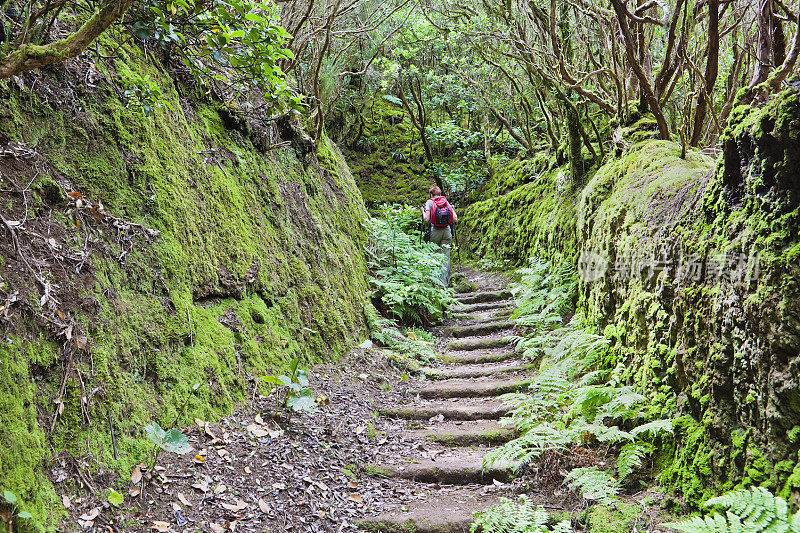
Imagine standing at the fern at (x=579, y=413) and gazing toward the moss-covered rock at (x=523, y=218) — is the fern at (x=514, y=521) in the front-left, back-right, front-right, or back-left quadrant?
back-left

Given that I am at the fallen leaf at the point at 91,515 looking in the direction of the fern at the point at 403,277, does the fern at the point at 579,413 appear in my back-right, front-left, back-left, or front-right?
front-right

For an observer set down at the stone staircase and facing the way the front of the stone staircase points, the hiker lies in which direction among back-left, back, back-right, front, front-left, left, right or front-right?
back

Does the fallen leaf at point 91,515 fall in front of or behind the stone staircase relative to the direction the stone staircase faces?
in front

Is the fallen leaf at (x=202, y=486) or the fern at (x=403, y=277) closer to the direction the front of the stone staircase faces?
the fallen leaf

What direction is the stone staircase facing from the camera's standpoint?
toward the camera

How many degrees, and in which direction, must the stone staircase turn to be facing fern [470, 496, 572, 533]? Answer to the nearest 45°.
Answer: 0° — it already faces it
